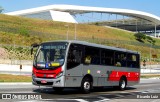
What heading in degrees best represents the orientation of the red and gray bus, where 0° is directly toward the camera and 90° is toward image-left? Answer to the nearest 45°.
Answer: approximately 45°
